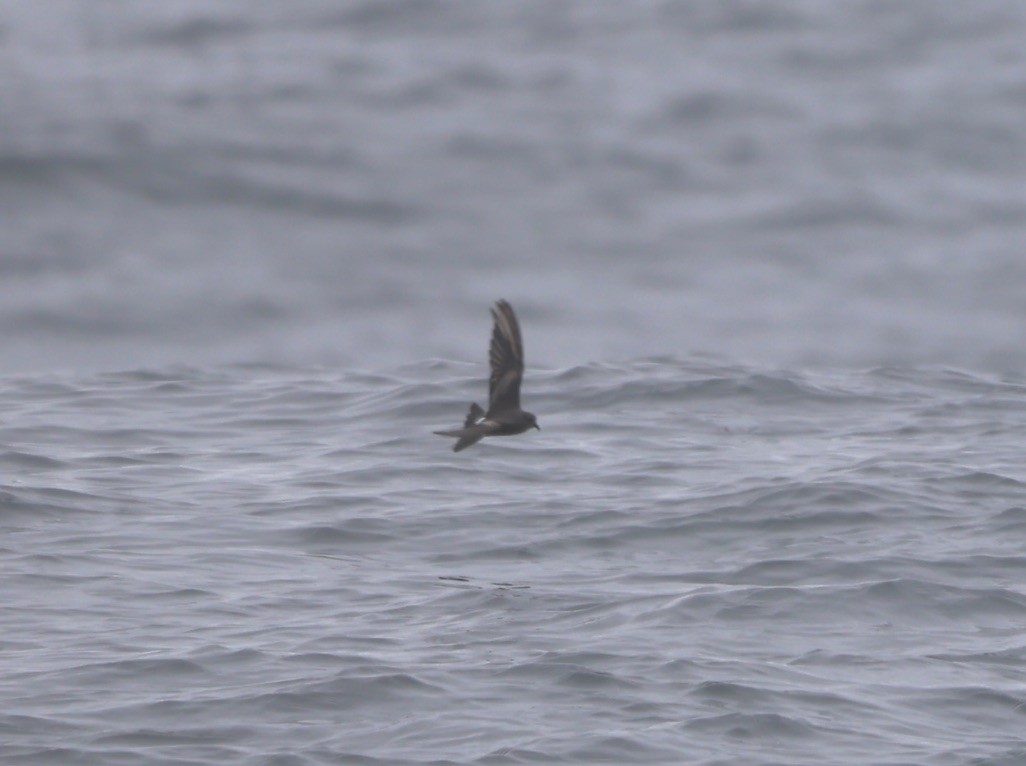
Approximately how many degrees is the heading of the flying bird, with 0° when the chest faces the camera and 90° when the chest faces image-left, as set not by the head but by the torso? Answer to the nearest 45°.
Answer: approximately 270°
